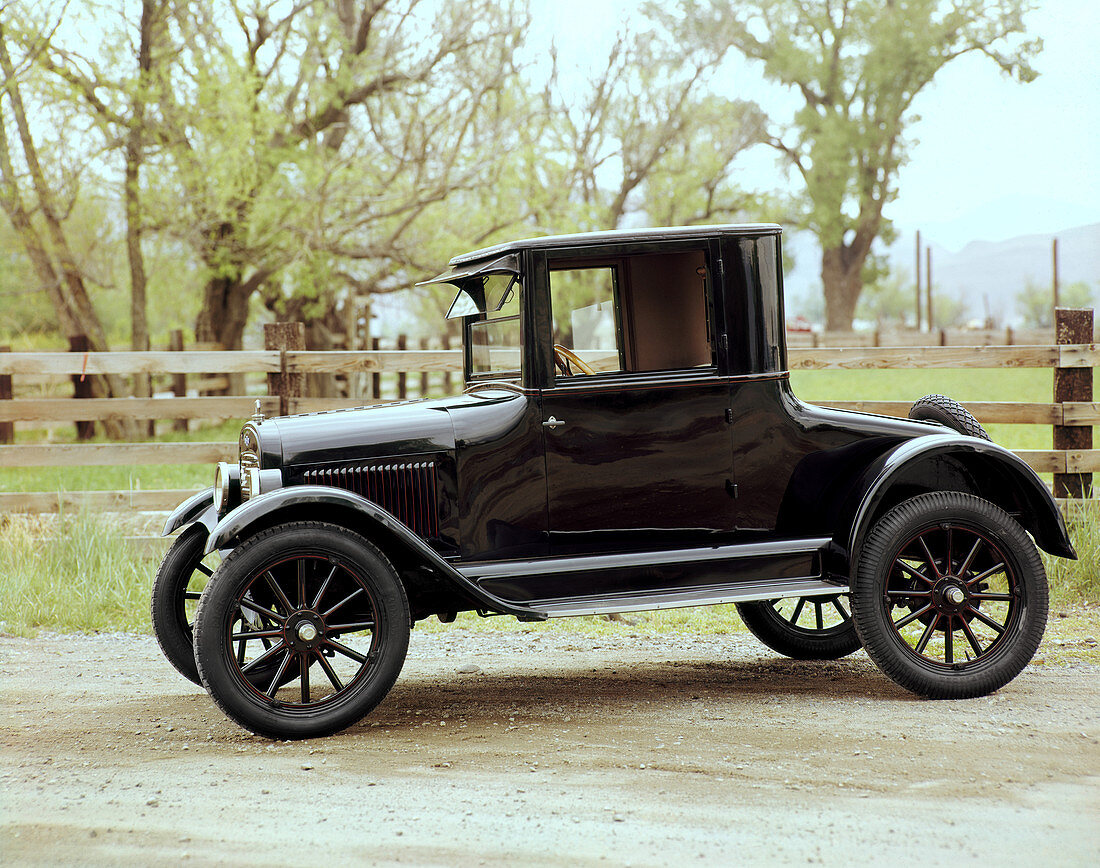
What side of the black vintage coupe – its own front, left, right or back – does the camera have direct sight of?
left

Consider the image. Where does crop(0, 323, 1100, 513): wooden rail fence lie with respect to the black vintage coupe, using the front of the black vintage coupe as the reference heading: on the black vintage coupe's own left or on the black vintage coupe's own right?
on the black vintage coupe's own right
